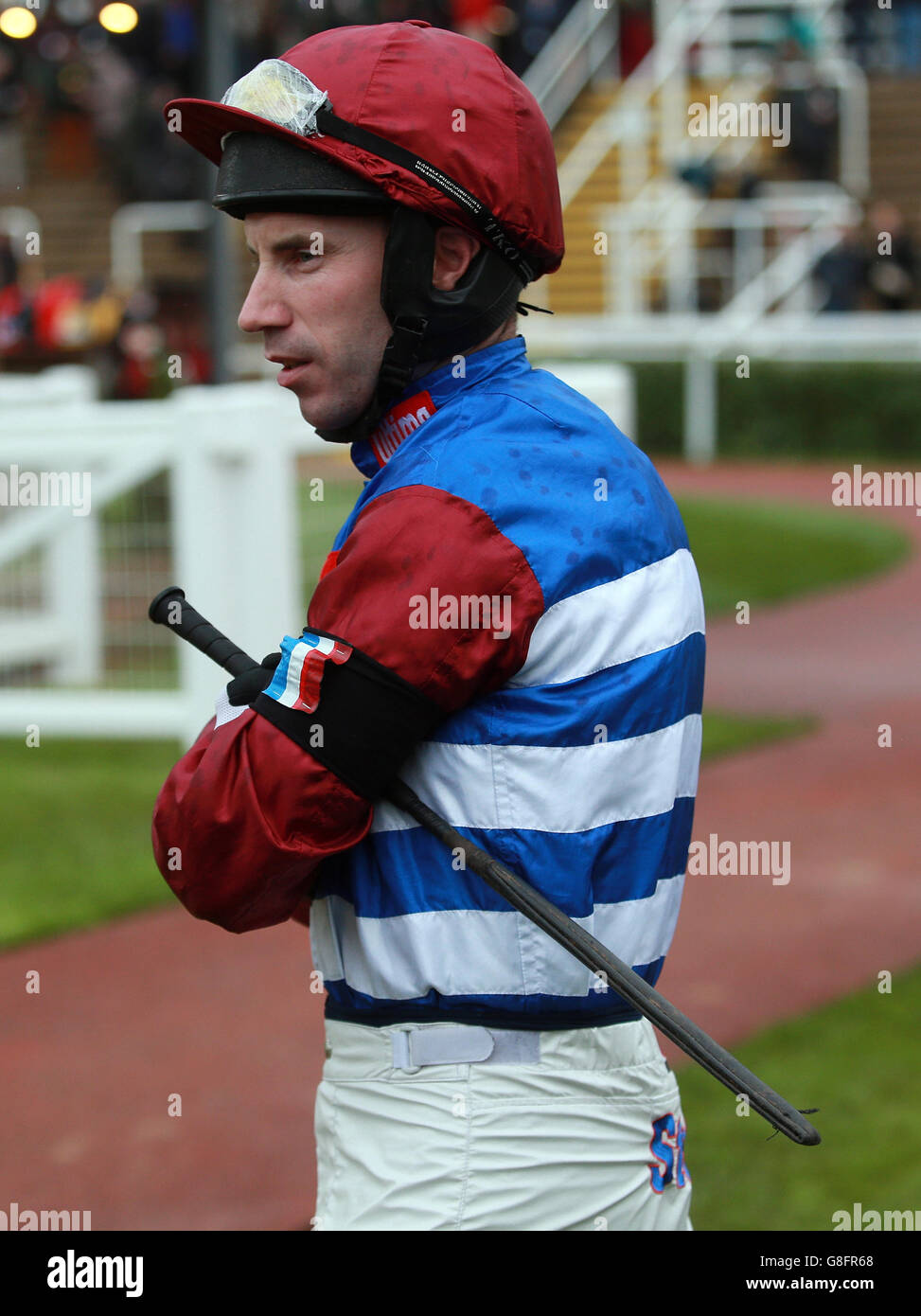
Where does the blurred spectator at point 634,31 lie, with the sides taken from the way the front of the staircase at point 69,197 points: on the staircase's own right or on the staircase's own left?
on the staircase's own left

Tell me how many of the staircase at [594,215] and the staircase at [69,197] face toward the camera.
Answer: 2

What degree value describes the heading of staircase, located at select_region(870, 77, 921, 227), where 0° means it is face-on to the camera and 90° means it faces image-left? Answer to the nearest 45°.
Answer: approximately 0°

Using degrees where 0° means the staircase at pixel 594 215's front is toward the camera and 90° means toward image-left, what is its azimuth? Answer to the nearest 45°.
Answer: approximately 0°
